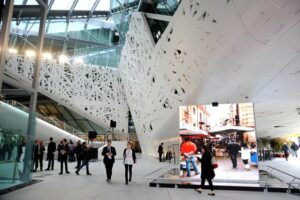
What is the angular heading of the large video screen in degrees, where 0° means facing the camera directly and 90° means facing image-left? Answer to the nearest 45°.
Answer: approximately 0°

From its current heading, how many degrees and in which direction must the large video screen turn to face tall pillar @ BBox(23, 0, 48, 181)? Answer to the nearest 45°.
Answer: approximately 90° to its right

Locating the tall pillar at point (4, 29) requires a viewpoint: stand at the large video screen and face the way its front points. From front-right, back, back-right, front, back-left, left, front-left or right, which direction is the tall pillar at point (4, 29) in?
front-right

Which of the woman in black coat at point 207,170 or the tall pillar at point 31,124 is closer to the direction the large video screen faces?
the woman in black coat
